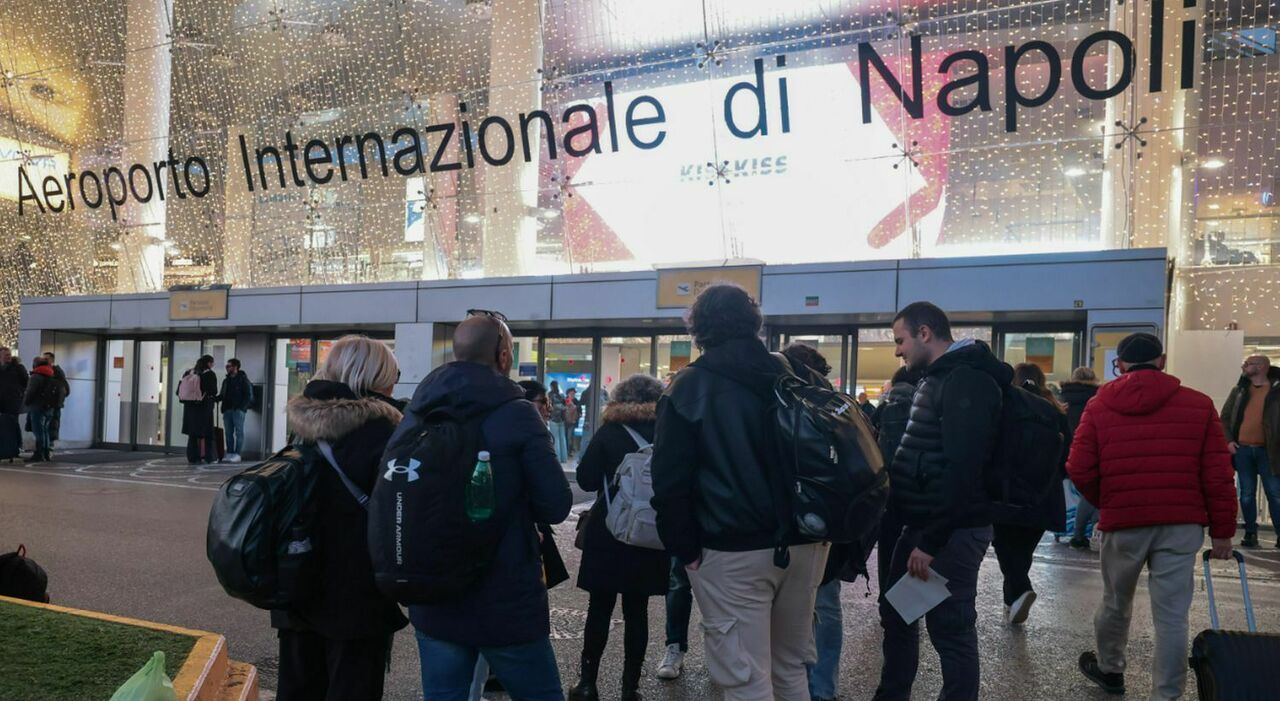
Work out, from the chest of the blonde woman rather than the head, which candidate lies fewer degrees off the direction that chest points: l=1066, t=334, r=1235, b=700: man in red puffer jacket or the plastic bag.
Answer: the man in red puffer jacket

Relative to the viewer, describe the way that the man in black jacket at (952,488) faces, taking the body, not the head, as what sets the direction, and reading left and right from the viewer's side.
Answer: facing to the left of the viewer

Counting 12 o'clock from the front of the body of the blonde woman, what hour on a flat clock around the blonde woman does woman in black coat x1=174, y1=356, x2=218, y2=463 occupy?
The woman in black coat is roughly at 10 o'clock from the blonde woman.

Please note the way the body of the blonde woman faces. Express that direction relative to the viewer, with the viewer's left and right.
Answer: facing away from the viewer and to the right of the viewer

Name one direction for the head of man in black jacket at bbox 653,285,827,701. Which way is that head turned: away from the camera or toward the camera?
away from the camera

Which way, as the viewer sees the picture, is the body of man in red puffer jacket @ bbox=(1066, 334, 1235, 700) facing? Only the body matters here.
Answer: away from the camera

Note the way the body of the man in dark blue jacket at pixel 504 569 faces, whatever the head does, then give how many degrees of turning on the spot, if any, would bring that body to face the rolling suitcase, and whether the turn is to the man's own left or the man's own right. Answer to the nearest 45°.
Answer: approximately 45° to the man's own right

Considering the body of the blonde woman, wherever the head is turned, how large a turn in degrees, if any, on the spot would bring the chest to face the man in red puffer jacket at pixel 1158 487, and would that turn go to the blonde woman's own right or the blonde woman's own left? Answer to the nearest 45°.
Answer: approximately 45° to the blonde woman's own right
